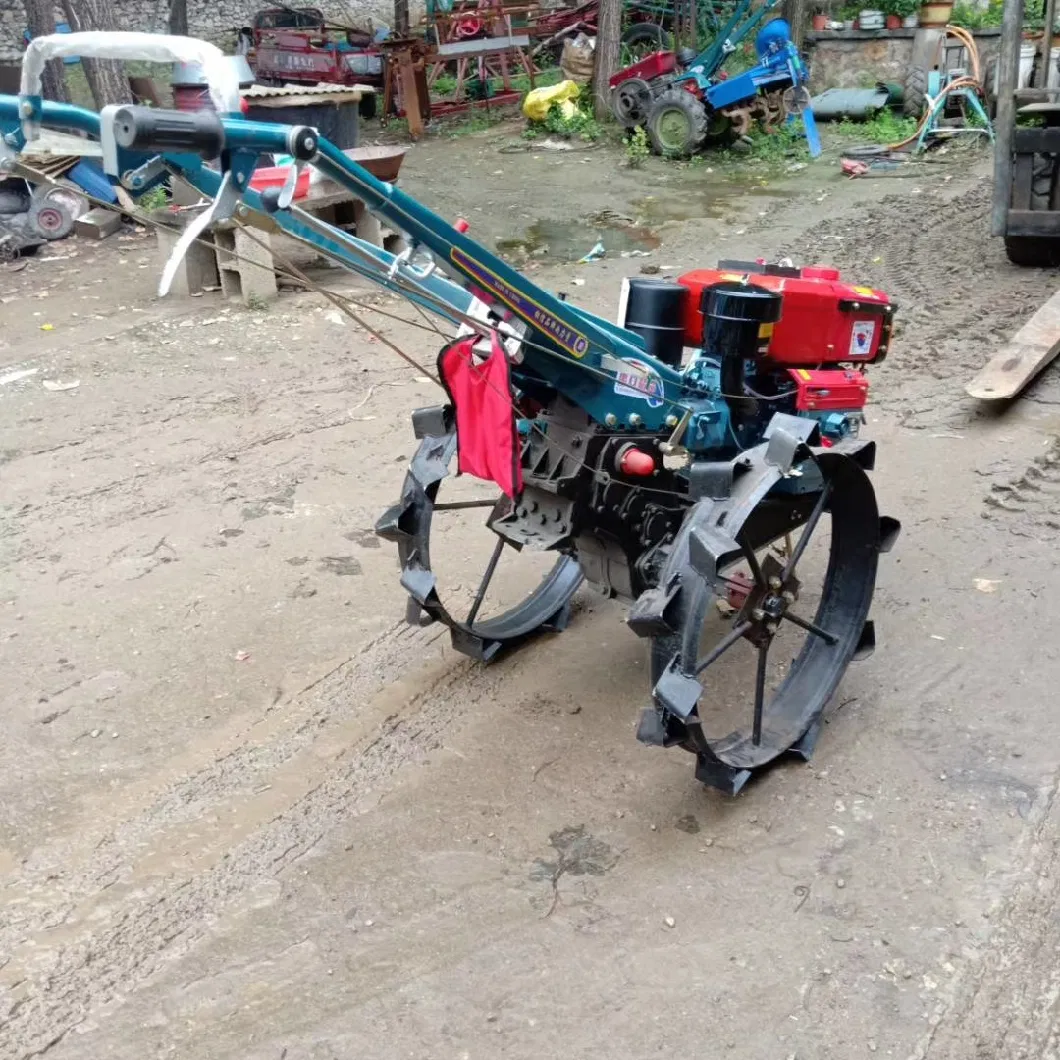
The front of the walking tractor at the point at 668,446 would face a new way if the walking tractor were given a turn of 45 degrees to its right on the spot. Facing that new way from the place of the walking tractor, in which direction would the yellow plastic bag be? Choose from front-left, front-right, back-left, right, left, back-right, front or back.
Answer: left

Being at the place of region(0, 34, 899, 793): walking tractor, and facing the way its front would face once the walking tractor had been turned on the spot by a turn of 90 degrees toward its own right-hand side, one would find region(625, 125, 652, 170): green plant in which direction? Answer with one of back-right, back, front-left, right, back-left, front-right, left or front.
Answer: back-left

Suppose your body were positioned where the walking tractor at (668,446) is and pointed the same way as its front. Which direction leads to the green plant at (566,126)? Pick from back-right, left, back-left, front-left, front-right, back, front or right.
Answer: front-left

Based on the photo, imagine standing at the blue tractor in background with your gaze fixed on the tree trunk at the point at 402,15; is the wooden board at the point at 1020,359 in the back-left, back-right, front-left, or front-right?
back-left

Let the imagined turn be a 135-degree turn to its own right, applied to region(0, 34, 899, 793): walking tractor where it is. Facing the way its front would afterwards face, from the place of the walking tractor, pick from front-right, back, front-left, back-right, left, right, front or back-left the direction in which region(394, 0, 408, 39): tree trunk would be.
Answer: back

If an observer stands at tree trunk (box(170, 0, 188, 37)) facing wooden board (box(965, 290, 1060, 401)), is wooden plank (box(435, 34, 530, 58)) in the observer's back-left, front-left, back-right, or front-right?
front-left

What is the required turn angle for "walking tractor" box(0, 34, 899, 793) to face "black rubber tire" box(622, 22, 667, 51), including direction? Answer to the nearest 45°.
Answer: approximately 45° to its left

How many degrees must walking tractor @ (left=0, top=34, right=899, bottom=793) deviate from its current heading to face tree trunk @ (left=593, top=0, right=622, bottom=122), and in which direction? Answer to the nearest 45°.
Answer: approximately 45° to its left

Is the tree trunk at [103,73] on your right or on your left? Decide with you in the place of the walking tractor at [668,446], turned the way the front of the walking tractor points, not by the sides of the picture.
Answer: on your left

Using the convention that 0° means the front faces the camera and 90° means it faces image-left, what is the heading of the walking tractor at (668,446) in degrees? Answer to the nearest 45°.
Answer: approximately 225°

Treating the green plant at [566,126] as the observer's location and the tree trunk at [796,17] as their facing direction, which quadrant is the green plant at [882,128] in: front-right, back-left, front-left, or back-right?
front-right
